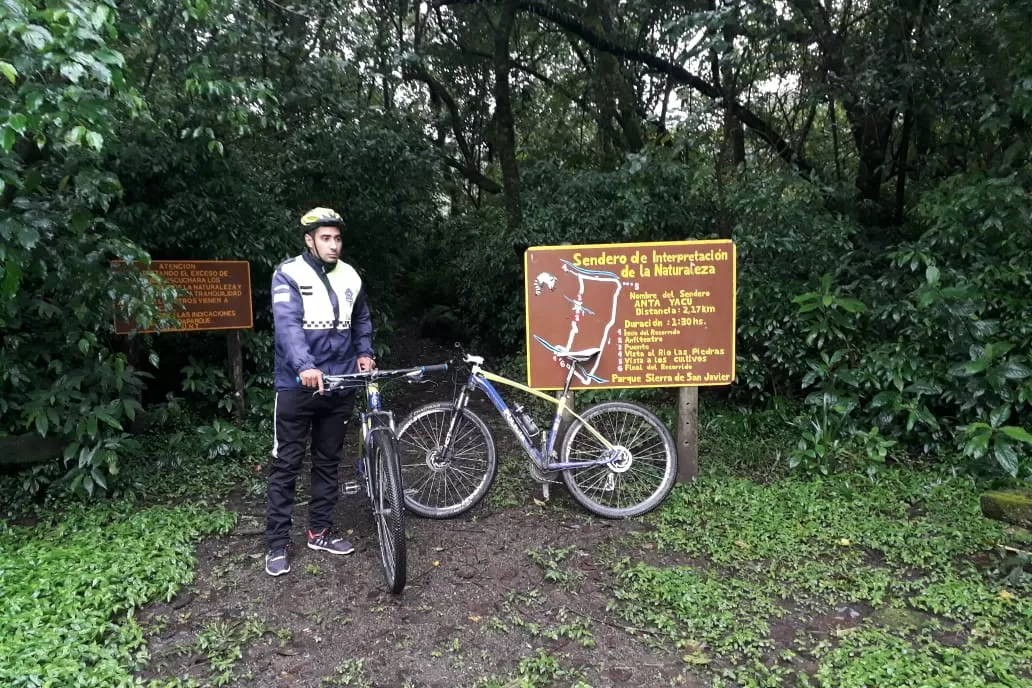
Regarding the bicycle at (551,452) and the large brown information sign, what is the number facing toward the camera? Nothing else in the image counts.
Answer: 1

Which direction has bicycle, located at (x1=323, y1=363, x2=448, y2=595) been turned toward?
toward the camera

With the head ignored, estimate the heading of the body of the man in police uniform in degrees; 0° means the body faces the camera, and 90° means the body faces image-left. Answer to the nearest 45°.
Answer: approximately 315°

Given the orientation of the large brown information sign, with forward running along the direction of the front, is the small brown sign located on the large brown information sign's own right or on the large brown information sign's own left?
on the large brown information sign's own right

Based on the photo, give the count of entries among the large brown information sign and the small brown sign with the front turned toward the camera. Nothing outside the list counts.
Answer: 2

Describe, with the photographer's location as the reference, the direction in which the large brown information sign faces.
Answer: facing the viewer

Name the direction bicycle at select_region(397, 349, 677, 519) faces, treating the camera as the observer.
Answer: facing to the left of the viewer

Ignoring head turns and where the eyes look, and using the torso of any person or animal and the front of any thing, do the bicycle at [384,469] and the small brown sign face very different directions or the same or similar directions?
same or similar directions

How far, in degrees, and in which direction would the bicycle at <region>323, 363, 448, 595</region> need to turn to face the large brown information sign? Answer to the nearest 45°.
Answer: approximately 135° to its left

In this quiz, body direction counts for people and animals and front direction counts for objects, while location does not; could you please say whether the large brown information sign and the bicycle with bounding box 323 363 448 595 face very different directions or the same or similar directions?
same or similar directions

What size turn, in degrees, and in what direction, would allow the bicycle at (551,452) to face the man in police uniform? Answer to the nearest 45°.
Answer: approximately 45° to its left

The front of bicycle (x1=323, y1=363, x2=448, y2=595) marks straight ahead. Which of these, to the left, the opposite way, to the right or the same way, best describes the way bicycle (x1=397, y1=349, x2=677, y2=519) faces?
to the right
